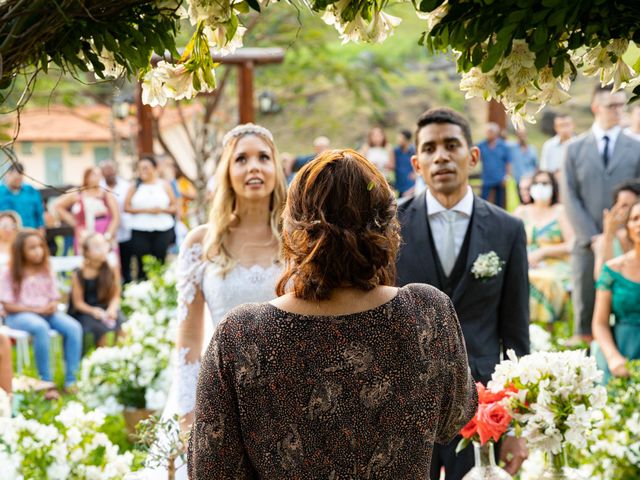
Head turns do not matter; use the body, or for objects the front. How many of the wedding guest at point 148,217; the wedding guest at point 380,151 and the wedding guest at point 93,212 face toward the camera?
3

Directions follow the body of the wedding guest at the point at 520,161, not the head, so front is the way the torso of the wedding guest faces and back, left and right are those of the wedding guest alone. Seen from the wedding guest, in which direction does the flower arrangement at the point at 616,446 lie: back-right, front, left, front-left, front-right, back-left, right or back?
front

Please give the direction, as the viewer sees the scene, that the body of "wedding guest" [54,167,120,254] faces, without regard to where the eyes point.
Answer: toward the camera

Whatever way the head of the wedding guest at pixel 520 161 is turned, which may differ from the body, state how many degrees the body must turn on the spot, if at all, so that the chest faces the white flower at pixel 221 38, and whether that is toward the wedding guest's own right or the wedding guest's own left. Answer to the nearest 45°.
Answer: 0° — they already face it

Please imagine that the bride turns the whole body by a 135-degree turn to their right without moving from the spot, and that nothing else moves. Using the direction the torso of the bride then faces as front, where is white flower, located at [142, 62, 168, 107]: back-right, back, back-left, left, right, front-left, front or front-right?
back-left

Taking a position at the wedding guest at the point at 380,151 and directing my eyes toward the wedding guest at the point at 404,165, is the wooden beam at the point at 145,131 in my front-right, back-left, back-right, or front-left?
back-right

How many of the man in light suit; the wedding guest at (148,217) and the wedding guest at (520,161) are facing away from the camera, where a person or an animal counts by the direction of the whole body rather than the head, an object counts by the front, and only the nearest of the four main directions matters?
0

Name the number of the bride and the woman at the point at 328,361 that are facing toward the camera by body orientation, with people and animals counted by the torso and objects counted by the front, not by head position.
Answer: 1

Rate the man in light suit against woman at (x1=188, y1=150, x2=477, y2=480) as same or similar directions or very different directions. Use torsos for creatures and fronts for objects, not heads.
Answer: very different directions

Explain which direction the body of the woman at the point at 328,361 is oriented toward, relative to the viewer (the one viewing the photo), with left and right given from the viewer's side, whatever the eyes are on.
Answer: facing away from the viewer

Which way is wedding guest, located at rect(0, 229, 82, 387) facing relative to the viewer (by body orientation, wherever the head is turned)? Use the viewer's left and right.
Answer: facing the viewer and to the right of the viewer

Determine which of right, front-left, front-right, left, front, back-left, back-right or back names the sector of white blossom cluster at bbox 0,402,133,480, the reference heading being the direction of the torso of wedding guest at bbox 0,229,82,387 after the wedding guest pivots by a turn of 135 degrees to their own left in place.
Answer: back

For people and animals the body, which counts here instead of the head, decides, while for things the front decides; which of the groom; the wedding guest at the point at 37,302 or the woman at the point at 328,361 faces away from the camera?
the woman

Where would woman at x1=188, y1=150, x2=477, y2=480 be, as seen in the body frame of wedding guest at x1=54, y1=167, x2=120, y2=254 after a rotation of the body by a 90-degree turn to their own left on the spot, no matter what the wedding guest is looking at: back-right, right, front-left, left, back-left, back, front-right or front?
right
